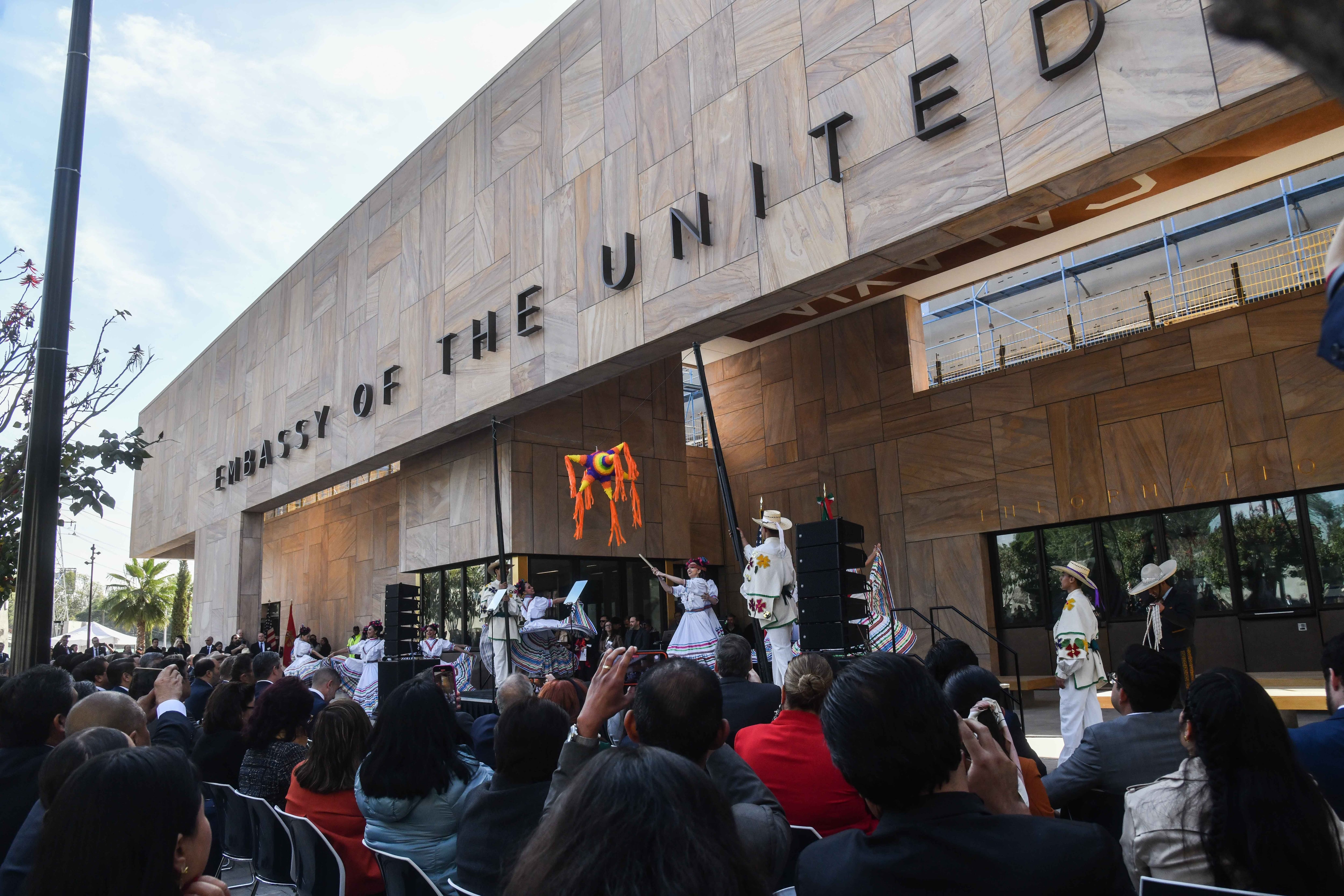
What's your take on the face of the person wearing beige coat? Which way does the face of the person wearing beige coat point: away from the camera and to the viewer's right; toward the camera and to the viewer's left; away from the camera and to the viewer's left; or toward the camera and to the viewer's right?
away from the camera and to the viewer's left

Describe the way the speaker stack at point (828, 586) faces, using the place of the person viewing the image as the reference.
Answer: facing the viewer and to the left of the viewer

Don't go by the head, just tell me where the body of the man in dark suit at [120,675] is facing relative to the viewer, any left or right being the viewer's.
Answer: facing away from the viewer and to the right of the viewer

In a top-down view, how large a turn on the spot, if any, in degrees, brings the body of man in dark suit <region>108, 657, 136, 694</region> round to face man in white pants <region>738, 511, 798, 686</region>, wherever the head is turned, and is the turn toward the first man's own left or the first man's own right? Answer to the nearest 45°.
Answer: approximately 45° to the first man's own right

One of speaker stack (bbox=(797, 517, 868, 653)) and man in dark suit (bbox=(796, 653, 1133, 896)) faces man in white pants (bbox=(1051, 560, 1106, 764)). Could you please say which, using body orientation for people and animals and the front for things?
the man in dark suit

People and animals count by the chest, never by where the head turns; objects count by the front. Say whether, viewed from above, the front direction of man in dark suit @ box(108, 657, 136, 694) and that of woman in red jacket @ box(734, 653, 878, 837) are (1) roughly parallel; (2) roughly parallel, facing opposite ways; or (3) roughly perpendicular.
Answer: roughly parallel

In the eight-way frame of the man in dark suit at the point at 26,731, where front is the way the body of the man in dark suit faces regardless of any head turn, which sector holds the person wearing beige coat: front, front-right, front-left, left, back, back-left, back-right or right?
right

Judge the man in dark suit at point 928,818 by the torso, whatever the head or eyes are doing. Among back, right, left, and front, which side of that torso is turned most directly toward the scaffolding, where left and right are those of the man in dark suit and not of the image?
front

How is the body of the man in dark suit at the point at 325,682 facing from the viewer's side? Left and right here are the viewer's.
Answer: facing away from the viewer and to the right of the viewer

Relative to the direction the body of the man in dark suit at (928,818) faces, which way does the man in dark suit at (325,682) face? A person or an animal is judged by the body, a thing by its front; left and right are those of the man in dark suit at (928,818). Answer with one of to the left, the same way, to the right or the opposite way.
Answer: the same way

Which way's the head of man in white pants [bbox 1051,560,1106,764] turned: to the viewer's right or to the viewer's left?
to the viewer's left

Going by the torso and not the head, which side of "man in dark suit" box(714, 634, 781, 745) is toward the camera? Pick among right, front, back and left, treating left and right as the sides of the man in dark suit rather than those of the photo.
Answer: back

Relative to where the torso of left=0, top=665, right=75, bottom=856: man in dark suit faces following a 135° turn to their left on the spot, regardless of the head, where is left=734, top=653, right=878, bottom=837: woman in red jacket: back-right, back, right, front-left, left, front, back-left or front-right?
back-left

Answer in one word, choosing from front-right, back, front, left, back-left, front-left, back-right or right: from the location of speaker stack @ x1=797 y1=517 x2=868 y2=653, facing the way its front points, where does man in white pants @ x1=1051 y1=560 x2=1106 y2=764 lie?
back-left

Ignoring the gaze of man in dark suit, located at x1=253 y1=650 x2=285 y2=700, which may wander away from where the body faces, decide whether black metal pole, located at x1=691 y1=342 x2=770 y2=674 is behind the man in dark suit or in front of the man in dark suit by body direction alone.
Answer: in front

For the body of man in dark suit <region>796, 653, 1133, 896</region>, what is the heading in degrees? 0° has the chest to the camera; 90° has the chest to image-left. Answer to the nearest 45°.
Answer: approximately 180°

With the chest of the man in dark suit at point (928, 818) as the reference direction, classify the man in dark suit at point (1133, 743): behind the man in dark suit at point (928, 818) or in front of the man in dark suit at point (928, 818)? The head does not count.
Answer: in front

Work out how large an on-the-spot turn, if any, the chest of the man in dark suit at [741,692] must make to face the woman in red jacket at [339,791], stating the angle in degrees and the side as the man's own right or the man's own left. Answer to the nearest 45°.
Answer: approximately 135° to the man's own left

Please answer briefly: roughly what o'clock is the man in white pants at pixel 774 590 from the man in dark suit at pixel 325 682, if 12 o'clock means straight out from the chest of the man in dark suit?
The man in white pants is roughly at 1 o'clock from the man in dark suit.
